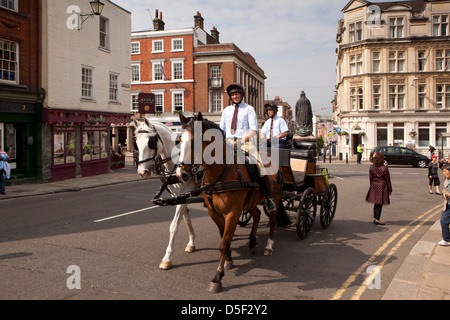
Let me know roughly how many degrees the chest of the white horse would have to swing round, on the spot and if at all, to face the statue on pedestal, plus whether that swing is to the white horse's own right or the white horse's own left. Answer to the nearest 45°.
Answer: approximately 180°

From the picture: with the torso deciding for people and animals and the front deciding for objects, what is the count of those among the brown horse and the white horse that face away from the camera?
0

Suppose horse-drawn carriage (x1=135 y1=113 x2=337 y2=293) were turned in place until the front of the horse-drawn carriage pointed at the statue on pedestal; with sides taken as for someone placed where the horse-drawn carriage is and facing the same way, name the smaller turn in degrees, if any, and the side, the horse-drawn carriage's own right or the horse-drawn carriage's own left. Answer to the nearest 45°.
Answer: approximately 180°

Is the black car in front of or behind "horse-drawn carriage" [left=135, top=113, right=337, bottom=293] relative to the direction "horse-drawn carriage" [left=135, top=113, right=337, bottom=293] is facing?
behind

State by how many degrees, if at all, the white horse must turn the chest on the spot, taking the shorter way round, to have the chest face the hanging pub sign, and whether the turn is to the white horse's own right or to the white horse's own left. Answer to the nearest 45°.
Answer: approximately 135° to the white horse's own right

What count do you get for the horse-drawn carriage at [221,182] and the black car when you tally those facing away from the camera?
0

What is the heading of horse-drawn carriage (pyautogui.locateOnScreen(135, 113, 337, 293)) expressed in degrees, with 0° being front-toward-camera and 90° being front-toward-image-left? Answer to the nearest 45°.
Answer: approximately 45°
